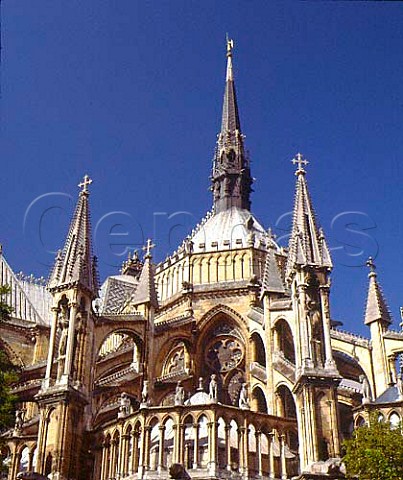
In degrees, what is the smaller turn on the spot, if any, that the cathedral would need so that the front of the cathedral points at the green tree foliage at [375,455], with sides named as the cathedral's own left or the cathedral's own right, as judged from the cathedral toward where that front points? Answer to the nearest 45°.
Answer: approximately 135° to the cathedral's own right

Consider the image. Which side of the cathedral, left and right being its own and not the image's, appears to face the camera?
back
